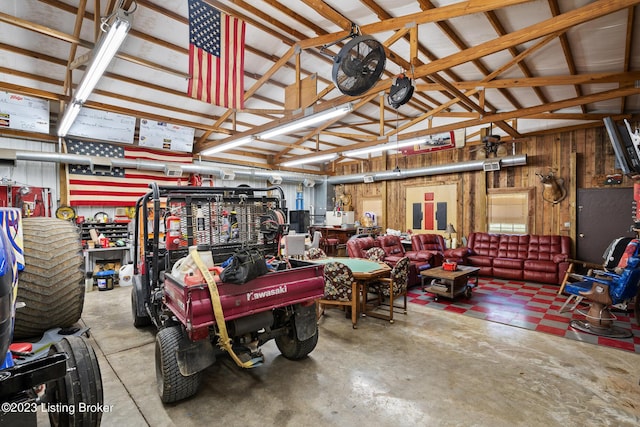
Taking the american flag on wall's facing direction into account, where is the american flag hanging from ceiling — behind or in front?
in front

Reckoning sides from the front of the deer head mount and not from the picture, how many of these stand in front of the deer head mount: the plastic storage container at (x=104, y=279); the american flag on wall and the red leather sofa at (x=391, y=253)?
3

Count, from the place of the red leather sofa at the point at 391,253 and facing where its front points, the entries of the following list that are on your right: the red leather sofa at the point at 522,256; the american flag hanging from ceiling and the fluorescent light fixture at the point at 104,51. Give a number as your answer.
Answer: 2

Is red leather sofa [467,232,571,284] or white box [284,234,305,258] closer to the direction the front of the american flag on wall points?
the white box

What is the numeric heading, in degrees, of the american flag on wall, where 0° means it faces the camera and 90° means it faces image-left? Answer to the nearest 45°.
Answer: approximately 0°

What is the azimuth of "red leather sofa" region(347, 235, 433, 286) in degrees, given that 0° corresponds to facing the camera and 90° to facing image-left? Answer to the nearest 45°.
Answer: approximately 315°

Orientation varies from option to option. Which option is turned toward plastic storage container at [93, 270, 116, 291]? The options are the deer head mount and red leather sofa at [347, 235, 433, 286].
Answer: the deer head mount

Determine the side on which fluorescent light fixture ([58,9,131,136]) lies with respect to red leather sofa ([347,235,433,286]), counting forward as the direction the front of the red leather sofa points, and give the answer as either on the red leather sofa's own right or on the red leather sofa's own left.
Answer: on the red leather sofa's own right

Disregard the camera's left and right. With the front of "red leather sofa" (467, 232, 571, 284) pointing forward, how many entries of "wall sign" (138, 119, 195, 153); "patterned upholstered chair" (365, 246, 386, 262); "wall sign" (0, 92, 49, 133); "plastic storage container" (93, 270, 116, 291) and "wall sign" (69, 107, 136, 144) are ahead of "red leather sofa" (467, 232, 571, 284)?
5

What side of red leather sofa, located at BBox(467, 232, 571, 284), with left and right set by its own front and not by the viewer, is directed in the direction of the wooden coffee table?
front

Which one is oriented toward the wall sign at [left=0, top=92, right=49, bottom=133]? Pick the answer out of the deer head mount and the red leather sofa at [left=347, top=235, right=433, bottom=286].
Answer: the deer head mount
